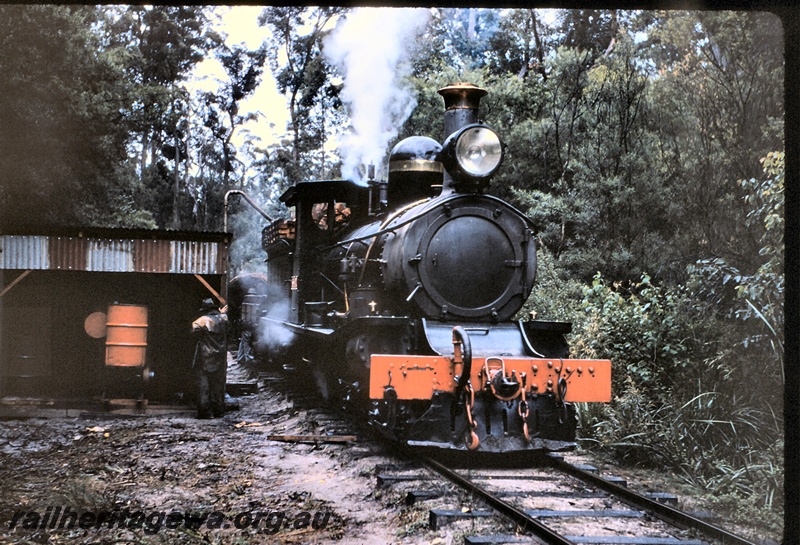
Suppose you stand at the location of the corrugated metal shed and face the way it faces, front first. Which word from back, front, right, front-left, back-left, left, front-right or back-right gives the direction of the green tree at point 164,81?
back

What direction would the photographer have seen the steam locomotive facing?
facing the viewer and to the right of the viewer

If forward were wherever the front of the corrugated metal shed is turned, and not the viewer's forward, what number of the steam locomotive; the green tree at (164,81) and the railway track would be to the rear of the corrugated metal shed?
1

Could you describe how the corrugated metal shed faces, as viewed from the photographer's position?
facing the viewer

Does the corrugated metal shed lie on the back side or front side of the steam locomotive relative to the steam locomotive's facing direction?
on the back side

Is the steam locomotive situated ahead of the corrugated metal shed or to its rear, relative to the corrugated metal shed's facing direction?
ahead

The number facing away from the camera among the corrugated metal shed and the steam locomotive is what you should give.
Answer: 0

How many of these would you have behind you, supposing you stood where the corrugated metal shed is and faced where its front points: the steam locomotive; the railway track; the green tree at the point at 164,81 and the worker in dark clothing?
1
